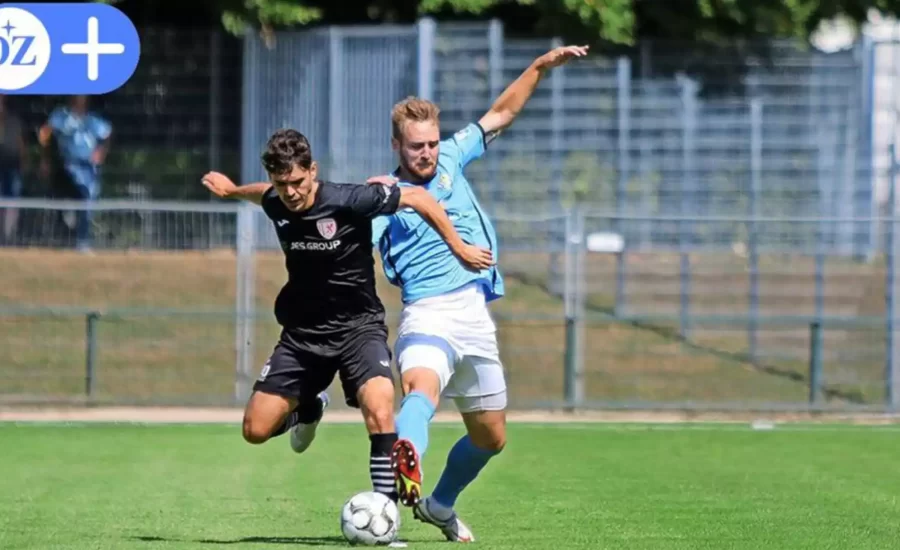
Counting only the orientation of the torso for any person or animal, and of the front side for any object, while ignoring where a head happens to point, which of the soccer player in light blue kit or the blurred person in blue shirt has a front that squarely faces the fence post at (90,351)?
the blurred person in blue shirt

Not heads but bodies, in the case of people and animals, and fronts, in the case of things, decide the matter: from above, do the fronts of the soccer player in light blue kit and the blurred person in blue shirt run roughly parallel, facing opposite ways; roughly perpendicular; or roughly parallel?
roughly parallel

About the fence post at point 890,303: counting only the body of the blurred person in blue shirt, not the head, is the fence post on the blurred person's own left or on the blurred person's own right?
on the blurred person's own left

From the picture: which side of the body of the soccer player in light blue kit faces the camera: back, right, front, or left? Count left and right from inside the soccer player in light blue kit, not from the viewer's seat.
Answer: front

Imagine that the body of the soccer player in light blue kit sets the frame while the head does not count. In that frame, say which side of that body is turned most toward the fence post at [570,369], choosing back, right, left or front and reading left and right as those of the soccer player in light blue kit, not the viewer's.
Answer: back

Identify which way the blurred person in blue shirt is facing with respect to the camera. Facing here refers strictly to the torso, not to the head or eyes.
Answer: toward the camera

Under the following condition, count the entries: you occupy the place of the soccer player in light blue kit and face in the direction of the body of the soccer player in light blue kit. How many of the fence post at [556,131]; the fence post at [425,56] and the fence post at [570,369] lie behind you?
3

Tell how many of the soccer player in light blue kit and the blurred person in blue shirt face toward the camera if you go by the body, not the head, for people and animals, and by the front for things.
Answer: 2

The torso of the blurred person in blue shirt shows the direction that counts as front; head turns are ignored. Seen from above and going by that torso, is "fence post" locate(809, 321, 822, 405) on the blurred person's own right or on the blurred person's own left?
on the blurred person's own left

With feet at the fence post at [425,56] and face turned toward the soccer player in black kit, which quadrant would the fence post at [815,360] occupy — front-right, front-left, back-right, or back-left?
front-left

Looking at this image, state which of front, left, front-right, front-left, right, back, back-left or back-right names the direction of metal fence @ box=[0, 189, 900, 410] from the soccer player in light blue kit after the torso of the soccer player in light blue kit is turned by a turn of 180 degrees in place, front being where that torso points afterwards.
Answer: front

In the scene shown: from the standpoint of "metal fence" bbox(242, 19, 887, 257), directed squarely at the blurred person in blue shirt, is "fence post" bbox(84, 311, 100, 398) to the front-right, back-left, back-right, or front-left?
front-left

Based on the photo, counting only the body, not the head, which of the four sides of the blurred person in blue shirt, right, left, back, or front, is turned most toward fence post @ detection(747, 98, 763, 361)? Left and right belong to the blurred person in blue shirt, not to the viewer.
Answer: left

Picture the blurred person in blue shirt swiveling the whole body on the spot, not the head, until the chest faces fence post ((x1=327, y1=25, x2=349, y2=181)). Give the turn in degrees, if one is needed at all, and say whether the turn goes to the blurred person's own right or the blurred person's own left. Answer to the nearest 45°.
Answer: approximately 90° to the blurred person's own left

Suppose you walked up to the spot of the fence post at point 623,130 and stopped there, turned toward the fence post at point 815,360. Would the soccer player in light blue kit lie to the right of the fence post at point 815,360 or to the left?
right

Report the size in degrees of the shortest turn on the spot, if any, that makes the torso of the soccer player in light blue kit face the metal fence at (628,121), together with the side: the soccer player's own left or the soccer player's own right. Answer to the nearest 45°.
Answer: approximately 180°

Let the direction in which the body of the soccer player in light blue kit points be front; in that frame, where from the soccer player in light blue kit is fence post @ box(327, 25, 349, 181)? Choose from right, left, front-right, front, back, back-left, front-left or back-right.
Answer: back
